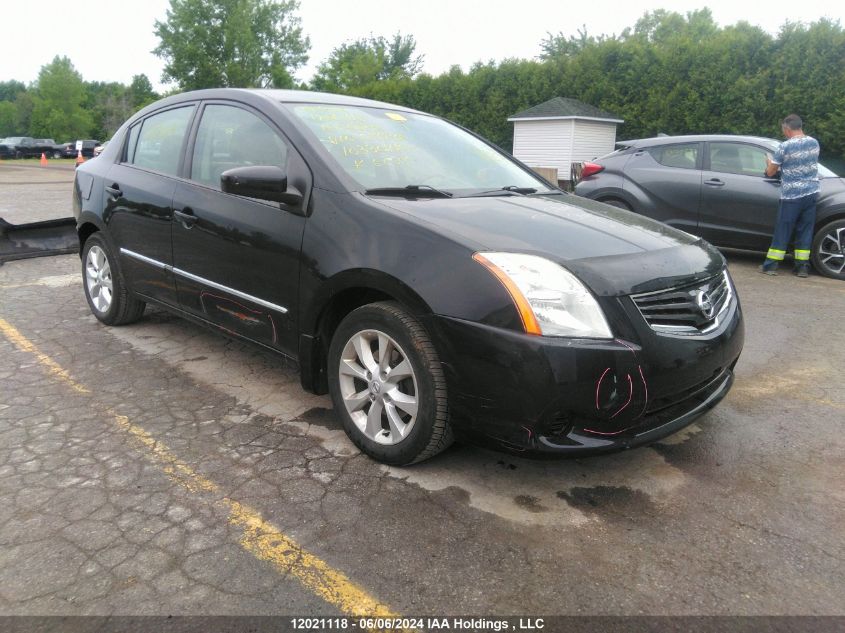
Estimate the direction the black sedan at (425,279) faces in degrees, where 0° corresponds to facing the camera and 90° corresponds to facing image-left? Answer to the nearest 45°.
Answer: approximately 315°

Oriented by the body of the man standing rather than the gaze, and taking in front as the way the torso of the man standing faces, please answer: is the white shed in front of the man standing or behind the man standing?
in front

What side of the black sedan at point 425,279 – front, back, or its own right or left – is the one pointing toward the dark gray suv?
left

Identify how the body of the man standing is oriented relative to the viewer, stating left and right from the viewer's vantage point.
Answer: facing away from the viewer and to the left of the viewer

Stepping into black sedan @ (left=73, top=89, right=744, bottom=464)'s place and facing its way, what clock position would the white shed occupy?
The white shed is roughly at 8 o'clock from the black sedan.

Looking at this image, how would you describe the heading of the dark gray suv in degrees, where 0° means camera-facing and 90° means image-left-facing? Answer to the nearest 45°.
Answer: approximately 270°

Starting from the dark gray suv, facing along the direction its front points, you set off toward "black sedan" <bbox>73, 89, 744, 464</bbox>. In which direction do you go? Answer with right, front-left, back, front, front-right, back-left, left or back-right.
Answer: right

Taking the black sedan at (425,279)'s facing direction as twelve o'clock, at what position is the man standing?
The man standing is roughly at 9 o'clock from the black sedan.

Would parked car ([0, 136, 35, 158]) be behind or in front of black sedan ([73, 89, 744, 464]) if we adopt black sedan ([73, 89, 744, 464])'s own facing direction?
behind
